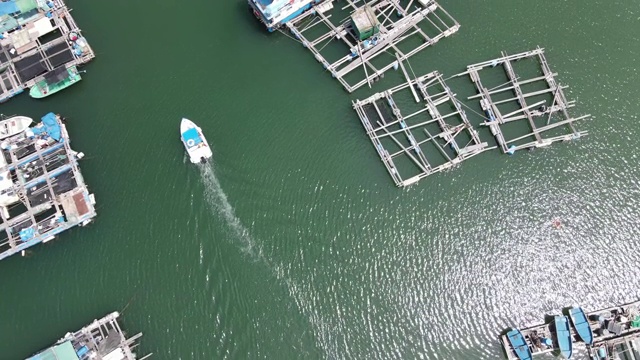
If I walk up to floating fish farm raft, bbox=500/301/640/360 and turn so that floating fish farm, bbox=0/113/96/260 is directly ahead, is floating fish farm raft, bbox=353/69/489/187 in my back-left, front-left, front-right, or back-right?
front-right

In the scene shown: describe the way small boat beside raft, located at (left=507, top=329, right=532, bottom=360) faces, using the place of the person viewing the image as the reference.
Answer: facing away from the viewer and to the left of the viewer

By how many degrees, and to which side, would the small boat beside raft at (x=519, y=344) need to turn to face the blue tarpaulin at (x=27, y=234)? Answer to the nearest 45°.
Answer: approximately 45° to its left
